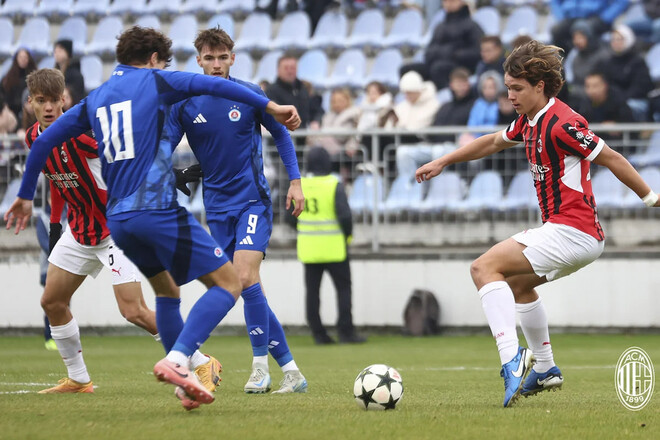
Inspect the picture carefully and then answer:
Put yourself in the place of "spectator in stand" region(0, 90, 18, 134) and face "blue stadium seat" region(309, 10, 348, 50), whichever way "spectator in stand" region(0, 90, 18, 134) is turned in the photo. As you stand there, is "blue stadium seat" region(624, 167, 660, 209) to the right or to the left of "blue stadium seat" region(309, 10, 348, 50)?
right

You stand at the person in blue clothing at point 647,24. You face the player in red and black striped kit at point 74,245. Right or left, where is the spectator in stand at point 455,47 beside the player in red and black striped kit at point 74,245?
right

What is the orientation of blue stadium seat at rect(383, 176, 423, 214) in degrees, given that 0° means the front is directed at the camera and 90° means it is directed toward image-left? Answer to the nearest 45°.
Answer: approximately 45°

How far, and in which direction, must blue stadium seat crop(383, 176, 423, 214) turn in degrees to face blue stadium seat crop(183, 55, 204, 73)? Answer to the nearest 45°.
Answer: approximately 90° to its right

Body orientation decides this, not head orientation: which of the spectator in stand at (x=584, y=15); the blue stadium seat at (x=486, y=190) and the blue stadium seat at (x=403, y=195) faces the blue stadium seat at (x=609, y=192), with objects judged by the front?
the spectator in stand

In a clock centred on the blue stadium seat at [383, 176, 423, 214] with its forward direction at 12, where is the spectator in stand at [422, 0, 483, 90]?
The spectator in stand is roughly at 5 o'clock from the blue stadium seat.

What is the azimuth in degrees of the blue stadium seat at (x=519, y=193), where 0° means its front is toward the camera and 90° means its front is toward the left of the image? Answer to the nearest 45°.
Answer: approximately 45°

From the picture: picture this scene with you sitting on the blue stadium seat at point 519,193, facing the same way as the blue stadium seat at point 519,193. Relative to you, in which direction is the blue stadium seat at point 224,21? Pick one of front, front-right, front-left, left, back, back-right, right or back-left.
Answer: right

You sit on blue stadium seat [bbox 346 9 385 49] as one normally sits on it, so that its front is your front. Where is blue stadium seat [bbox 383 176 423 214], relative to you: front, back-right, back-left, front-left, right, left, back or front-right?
front-left

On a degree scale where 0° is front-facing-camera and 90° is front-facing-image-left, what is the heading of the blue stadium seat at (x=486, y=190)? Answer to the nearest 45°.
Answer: approximately 45°

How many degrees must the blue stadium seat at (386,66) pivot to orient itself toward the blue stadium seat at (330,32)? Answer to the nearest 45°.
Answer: approximately 90° to its right

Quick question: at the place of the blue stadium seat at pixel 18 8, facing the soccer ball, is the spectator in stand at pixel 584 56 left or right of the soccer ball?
left

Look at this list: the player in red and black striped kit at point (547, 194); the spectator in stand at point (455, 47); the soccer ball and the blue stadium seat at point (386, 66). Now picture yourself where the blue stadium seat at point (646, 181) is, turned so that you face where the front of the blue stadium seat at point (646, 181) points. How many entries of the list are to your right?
2

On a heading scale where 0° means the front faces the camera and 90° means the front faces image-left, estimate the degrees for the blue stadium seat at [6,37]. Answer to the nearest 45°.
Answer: approximately 0°

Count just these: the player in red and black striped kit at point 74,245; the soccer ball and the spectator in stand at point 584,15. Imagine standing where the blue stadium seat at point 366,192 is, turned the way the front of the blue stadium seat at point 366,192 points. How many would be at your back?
1
